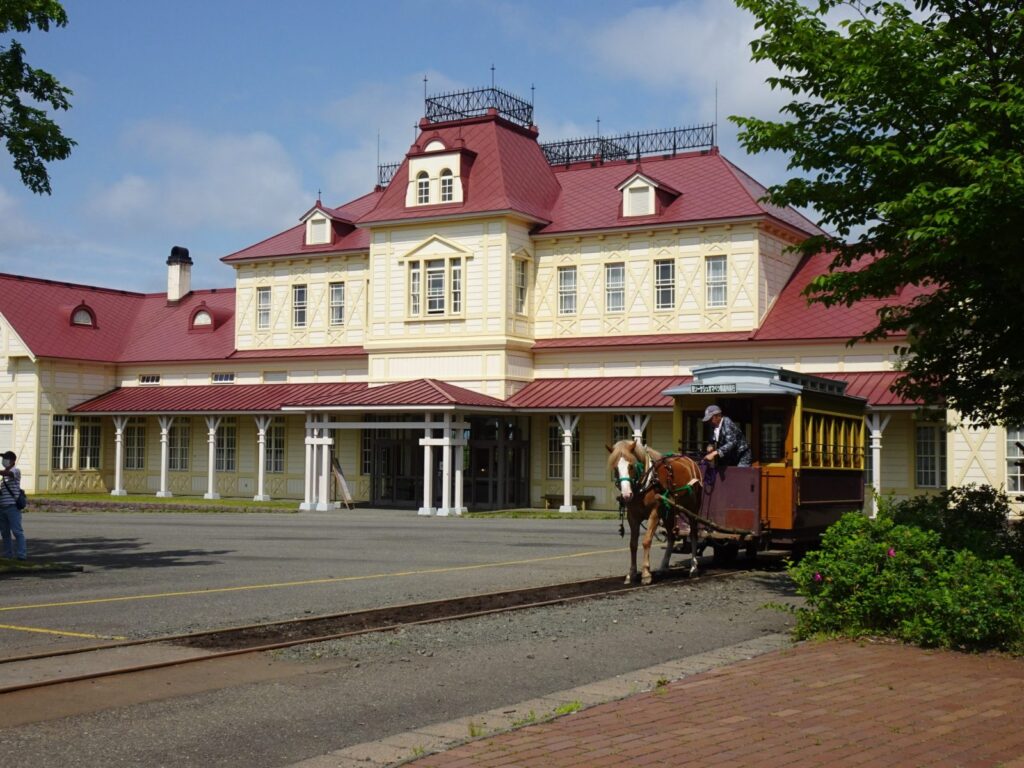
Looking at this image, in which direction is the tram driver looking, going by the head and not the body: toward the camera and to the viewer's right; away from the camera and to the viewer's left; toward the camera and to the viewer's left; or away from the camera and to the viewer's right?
toward the camera and to the viewer's left

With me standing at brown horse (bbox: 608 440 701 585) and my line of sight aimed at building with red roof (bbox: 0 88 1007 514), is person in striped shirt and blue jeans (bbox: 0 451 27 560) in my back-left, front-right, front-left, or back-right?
front-left

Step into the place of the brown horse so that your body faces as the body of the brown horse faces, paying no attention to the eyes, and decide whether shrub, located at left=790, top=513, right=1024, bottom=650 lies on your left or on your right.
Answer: on your left

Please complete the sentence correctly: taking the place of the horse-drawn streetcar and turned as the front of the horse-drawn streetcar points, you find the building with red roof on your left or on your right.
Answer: on your right

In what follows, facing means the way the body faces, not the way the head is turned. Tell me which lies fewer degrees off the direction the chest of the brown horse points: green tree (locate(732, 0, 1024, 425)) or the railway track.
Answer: the railway track

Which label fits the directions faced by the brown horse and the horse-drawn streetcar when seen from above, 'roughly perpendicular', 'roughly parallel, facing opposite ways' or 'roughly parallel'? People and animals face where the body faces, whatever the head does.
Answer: roughly parallel

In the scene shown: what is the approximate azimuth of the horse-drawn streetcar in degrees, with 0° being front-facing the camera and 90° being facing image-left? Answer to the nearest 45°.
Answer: approximately 45°

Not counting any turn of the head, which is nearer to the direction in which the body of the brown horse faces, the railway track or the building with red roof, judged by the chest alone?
the railway track

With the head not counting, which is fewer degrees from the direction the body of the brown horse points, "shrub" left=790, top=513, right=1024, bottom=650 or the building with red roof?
the shrub

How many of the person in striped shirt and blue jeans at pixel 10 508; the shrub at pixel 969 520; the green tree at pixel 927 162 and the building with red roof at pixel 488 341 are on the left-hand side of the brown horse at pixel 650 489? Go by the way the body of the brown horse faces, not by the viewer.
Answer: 2

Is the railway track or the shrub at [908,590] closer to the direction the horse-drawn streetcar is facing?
the railway track

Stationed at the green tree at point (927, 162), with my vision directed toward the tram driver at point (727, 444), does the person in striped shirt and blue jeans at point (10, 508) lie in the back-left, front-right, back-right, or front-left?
front-left

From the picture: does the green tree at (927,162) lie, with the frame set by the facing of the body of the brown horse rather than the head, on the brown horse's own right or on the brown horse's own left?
on the brown horse's own left
